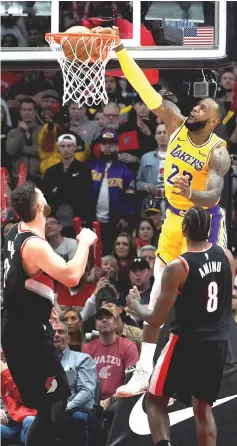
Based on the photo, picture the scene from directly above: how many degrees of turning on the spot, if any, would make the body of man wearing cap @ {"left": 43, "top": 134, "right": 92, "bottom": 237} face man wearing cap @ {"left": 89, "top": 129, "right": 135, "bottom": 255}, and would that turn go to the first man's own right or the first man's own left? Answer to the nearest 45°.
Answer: approximately 90° to the first man's own left

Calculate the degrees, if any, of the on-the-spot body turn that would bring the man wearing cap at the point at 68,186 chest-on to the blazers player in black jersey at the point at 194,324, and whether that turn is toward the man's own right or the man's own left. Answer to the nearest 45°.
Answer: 0° — they already face them

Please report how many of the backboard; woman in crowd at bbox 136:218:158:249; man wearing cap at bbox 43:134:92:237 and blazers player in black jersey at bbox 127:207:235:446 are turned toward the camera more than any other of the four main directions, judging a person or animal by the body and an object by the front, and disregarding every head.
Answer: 3

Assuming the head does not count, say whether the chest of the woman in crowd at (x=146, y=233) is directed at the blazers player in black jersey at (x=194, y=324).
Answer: yes

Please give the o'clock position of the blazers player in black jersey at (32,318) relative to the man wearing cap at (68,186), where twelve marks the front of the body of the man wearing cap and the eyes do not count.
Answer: The blazers player in black jersey is roughly at 12 o'clock from the man wearing cap.

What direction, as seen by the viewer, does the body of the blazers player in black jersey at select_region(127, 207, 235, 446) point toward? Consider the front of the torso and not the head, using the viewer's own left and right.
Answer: facing away from the viewer and to the left of the viewer

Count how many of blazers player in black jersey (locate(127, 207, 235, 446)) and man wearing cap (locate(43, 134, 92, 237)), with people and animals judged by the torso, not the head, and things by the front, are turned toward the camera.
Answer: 1
